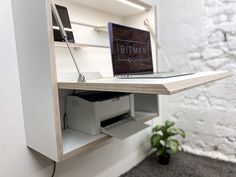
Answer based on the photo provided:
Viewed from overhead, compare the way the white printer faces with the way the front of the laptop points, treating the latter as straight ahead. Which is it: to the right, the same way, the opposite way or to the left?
the same way

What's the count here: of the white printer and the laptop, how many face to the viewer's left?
0

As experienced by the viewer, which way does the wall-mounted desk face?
facing the viewer and to the right of the viewer

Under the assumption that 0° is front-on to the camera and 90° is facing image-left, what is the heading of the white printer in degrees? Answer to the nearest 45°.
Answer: approximately 315°

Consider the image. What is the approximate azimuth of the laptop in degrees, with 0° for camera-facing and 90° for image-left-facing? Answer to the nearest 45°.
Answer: approximately 315°
